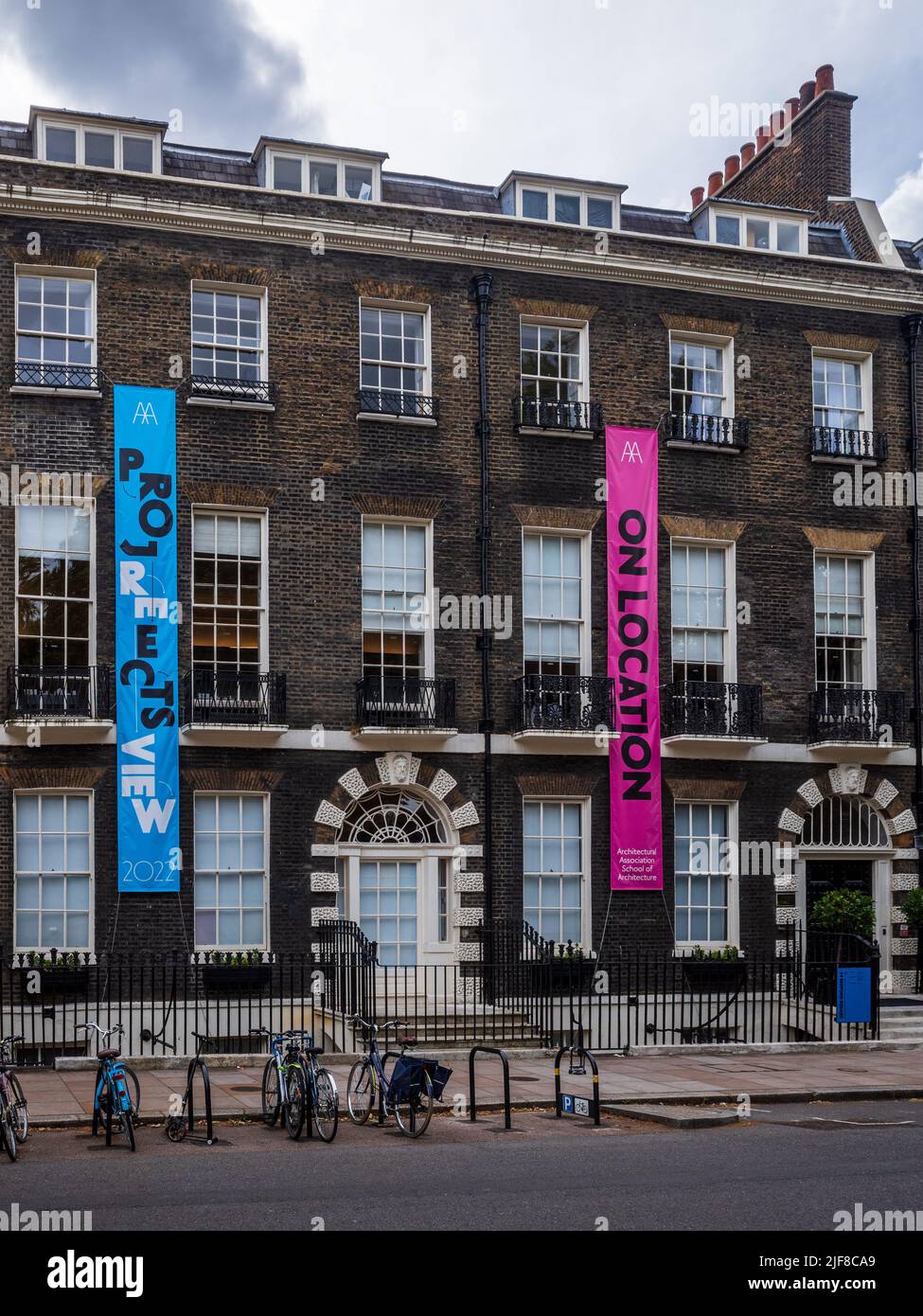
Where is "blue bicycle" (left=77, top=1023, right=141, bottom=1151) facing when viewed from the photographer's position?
facing away from the viewer and to the left of the viewer

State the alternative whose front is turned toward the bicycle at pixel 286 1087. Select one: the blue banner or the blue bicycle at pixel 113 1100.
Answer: the blue banner

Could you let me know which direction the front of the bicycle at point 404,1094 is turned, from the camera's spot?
facing away from the viewer and to the left of the viewer

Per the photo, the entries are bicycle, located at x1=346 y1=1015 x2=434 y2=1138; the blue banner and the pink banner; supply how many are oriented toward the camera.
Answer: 2

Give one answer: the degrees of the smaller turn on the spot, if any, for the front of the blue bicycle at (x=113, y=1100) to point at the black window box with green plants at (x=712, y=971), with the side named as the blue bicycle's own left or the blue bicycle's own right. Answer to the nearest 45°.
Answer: approximately 90° to the blue bicycle's own right

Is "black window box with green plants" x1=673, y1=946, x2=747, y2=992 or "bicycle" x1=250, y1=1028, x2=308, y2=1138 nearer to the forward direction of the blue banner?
the bicycle

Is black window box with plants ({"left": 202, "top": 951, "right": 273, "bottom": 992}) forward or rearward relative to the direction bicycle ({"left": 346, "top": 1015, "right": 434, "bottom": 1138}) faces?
forward

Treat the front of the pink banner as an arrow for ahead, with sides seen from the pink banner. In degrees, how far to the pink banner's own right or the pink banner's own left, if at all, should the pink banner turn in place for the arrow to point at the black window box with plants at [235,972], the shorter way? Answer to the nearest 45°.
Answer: approximately 45° to the pink banner's own right
